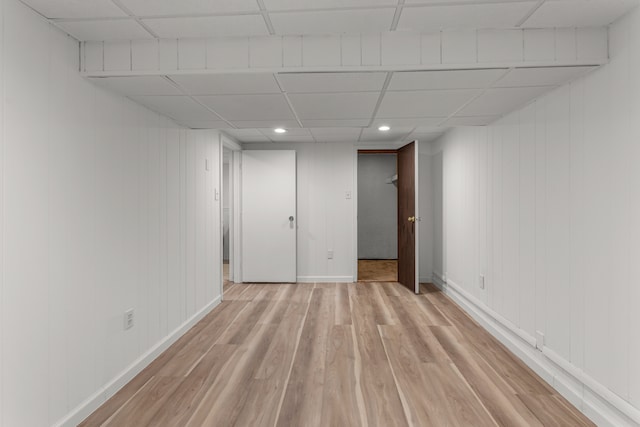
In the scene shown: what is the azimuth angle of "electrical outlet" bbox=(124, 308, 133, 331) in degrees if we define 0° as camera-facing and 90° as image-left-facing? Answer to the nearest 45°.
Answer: approximately 315°

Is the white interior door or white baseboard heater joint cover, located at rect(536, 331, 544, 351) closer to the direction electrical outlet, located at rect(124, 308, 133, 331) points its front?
the white baseboard heater joint cover

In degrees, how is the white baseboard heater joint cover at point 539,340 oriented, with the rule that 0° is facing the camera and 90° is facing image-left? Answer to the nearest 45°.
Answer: approximately 45°

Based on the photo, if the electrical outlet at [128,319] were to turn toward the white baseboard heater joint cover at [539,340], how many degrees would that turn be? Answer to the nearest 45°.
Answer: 0° — it already faces it

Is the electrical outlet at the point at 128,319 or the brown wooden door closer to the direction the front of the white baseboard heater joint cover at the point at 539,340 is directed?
the electrical outlet

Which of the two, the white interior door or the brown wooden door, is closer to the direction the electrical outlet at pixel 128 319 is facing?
the brown wooden door

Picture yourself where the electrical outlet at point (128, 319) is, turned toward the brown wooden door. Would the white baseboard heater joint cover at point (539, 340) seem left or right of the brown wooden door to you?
right

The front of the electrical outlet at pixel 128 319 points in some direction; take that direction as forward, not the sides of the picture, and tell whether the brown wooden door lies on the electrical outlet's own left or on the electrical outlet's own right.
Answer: on the electrical outlet's own left

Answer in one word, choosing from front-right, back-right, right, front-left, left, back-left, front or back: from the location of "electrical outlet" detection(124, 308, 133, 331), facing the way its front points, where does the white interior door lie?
left

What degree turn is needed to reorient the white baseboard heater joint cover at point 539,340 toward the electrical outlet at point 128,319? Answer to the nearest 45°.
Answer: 0° — it already faces it

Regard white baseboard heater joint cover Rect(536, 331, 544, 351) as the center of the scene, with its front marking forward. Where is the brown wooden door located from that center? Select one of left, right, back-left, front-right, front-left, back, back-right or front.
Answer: right

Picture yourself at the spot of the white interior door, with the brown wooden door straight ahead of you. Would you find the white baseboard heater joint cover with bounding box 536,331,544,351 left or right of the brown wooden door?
right
